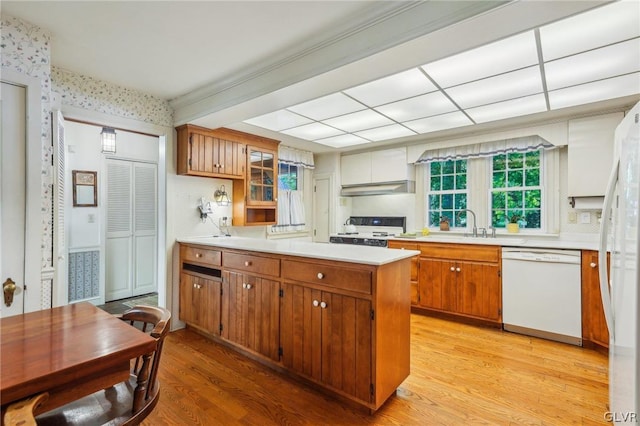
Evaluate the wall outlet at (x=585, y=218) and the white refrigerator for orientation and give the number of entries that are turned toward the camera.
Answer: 1

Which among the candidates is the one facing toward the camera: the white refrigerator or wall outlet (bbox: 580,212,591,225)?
the wall outlet

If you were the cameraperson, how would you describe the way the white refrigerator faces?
facing to the left of the viewer

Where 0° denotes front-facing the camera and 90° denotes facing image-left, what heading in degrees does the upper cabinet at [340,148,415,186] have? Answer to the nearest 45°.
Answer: approximately 45°

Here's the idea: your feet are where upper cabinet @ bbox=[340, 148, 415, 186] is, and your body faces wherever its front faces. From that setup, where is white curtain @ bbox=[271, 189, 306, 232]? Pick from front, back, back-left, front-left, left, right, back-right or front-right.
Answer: front-right

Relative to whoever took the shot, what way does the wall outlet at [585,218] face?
facing the viewer

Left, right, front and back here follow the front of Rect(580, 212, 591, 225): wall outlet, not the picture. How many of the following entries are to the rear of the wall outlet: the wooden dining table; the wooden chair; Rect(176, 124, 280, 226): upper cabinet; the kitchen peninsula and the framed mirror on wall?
0

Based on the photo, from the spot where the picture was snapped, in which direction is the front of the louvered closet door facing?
facing the viewer and to the right of the viewer

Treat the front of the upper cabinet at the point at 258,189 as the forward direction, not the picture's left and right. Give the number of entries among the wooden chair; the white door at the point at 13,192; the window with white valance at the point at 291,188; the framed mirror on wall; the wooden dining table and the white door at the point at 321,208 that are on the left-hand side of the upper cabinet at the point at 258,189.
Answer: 2

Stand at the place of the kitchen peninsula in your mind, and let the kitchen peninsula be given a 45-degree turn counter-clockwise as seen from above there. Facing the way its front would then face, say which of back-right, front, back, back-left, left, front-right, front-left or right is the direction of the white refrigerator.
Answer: front-left

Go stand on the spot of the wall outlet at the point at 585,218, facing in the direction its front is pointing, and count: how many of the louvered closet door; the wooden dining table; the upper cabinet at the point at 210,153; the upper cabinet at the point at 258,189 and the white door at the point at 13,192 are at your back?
0

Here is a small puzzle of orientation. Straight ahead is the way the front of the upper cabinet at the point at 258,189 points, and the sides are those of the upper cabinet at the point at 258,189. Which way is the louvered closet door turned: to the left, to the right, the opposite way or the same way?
the same way

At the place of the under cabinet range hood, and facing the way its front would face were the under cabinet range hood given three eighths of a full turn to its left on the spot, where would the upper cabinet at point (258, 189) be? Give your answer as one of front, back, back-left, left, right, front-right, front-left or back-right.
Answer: back-right

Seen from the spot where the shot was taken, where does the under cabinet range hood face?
facing the viewer and to the left of the viewer
